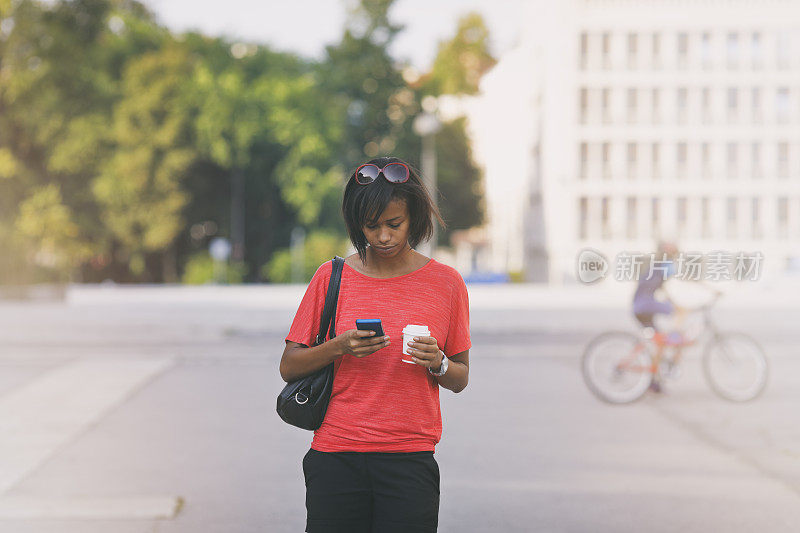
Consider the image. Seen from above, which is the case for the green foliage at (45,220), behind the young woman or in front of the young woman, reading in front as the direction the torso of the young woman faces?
behind

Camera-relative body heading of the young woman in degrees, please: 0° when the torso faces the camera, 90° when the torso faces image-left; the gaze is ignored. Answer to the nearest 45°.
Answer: approximately 0°
